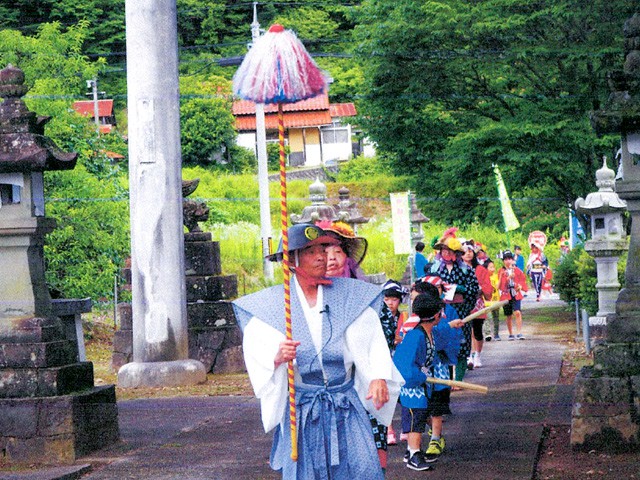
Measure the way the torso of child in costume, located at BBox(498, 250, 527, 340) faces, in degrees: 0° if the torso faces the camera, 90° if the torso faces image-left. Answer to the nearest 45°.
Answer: approximately 0°

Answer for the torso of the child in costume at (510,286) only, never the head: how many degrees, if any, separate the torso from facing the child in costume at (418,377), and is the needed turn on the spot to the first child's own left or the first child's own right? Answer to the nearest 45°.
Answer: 0° — they already face them

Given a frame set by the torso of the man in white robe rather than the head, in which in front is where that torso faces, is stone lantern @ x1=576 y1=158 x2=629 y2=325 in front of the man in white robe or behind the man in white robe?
behind

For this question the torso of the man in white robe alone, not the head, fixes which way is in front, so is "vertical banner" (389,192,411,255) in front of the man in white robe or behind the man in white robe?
behind

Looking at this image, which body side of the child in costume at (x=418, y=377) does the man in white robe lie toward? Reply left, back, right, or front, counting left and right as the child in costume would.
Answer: right

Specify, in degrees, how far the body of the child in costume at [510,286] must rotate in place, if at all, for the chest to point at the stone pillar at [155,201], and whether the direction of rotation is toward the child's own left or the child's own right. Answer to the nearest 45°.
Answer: approximately 45° to the child's own right

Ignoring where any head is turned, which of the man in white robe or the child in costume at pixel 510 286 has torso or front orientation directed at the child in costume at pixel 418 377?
the child in costume at pixel 510 286

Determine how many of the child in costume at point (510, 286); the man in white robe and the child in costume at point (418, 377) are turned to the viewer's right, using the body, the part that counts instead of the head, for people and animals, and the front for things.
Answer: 1

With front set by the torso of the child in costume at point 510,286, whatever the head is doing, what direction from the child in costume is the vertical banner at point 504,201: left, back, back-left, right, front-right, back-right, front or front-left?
back

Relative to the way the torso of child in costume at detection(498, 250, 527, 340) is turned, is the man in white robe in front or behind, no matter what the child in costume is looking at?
in front

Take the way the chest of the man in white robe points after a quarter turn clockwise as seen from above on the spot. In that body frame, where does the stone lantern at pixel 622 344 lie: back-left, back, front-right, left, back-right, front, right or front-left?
back-right
